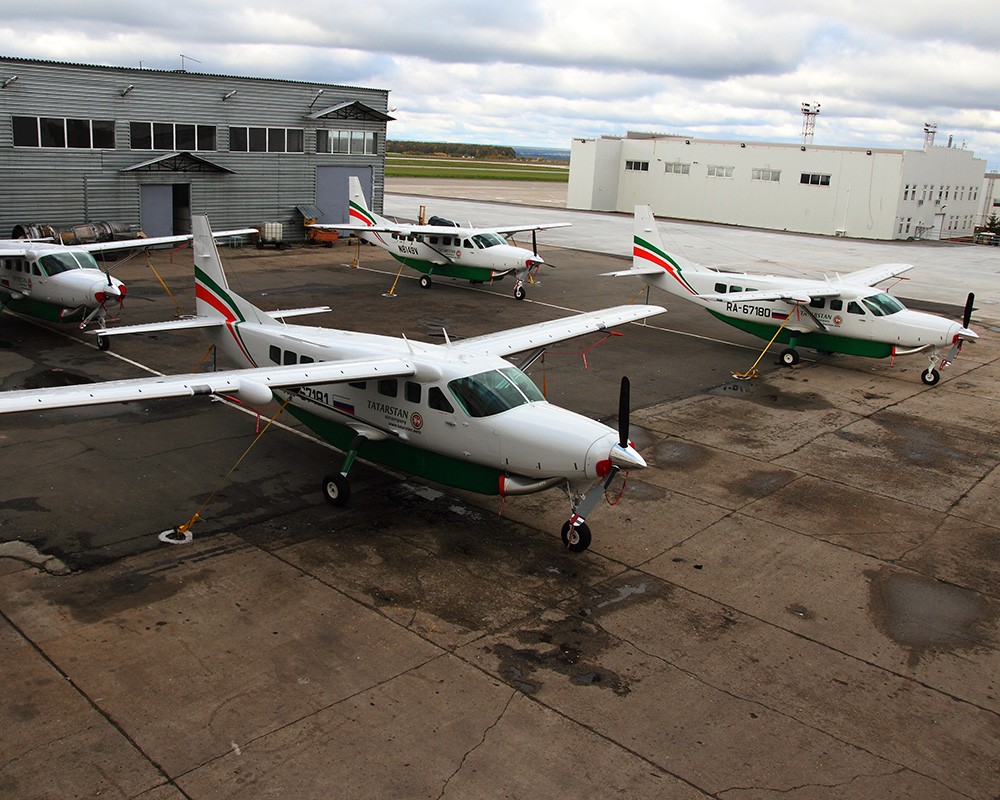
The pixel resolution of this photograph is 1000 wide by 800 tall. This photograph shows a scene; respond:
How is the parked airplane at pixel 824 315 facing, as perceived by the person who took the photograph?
facing the viewer and to the right of the viewer

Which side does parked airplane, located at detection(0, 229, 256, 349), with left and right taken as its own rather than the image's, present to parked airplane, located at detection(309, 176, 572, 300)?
left

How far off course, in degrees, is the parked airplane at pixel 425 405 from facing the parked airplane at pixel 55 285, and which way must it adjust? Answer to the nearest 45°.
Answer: approximately 180°

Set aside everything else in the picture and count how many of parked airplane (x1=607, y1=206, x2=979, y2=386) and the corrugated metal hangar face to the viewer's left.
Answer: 0

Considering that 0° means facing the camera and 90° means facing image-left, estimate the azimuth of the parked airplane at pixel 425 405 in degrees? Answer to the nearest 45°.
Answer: approximately 315°

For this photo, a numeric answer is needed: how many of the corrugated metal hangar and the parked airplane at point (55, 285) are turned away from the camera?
0

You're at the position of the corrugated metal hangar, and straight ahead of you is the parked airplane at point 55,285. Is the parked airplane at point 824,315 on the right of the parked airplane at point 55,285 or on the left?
left

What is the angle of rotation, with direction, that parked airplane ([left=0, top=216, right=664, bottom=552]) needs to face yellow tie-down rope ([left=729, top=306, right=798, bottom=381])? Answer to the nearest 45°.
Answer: approximately 90° to its left

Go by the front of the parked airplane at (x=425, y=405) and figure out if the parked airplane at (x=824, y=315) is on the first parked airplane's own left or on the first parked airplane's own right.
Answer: on the first parked airplane's own left
